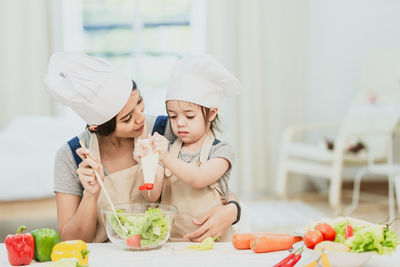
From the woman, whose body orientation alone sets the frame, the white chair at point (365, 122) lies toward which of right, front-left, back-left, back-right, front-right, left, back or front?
left

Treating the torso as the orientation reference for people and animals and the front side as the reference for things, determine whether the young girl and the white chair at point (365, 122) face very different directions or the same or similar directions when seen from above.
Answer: same or similar directions

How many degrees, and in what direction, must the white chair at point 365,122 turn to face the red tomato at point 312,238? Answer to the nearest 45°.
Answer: approximately 45° to its left

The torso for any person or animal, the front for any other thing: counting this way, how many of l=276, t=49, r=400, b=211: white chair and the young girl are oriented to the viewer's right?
0

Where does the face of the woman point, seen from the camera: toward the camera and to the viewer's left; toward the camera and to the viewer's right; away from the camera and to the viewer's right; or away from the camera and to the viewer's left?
toward the camera and to the viewer's right

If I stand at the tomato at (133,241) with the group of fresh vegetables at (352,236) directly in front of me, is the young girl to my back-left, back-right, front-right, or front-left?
front-left

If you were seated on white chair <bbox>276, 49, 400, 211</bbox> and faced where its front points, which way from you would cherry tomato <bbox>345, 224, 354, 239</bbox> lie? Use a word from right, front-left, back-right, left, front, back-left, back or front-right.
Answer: front-left

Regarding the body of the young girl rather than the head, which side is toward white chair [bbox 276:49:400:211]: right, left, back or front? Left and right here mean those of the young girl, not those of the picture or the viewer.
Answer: back

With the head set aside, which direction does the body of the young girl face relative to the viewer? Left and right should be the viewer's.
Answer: facing the viewer and to the left of the viewer
